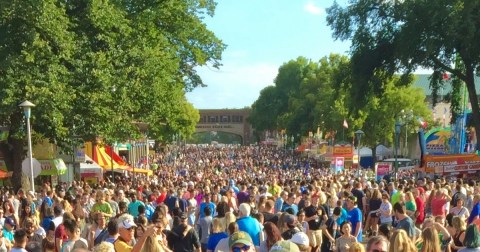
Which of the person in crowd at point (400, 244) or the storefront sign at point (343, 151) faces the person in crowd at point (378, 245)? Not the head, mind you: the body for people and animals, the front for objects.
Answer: the storefront sign

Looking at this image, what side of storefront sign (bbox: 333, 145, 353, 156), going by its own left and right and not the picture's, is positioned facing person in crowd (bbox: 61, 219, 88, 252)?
front

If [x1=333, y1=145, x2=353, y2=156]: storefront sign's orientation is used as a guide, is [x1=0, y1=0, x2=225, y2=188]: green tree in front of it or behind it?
in front

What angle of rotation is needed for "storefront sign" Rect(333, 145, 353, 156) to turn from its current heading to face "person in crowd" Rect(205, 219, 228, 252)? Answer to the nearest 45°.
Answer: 0° — it already faces them

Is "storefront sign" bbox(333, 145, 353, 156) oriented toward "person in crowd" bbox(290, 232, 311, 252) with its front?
yes

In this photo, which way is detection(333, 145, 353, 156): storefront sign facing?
toward the camera

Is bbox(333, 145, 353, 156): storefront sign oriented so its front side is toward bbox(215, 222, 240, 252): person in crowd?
yes
